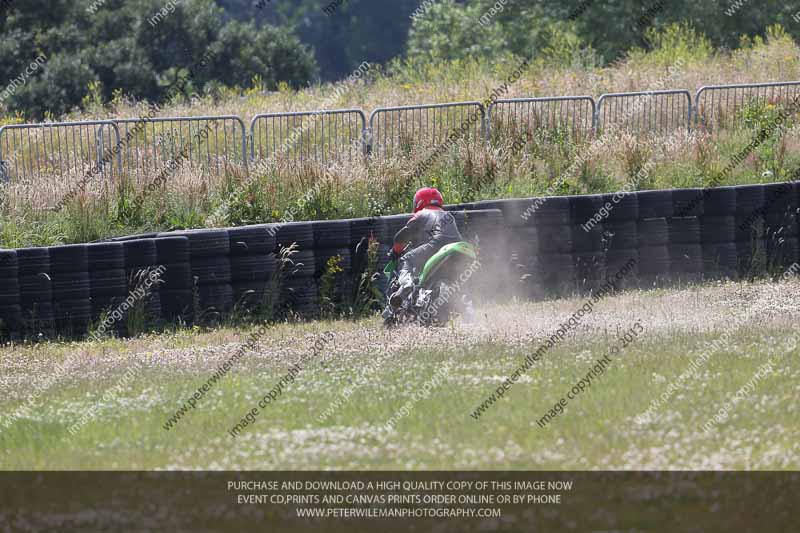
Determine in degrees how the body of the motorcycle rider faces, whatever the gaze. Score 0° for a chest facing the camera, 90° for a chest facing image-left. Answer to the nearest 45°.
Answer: approximately 135°

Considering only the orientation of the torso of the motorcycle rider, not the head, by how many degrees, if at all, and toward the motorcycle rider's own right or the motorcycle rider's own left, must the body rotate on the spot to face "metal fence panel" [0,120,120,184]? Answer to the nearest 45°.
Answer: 0° — they already face it

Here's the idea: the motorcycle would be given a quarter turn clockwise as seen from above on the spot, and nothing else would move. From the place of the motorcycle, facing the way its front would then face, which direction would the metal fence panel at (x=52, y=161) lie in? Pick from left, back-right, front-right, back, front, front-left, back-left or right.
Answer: left

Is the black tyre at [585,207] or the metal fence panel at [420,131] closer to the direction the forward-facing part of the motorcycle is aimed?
the metal fence panel

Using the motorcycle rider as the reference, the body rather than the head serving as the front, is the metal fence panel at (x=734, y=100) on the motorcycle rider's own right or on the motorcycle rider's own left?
on the motorcycle rider's own right

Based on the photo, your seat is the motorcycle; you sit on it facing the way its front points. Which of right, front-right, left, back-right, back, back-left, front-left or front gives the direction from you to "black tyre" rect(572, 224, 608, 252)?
right

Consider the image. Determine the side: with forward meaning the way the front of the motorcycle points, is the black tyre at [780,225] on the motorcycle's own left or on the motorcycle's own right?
on the motorcycle's own right

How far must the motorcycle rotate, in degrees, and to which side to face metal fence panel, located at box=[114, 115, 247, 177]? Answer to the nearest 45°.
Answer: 0° — it already faces it

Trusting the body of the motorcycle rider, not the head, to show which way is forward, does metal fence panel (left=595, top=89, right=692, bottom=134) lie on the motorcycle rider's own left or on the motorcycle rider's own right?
on the motorcycle rider's own right

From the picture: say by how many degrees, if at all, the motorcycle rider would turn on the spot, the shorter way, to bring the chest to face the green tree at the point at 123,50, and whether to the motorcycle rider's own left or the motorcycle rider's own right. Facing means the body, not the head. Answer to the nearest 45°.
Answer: approximately 45° to the motorcycle rider's own right

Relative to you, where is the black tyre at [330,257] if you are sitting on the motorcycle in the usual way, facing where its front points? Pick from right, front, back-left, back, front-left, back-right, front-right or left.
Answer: front

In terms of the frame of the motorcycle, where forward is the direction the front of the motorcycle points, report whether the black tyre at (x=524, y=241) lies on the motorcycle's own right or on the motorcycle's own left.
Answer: on the motorcycle's own right

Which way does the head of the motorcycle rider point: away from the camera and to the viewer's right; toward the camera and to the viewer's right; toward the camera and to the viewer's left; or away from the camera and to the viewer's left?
away from the camera and to the viewer's left

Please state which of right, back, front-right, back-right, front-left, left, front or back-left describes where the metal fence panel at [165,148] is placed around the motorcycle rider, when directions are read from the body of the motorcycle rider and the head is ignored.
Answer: front

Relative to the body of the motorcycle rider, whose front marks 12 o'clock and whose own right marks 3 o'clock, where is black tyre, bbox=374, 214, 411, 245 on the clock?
The black tyre is roughly at 1 o'clock from the motorcycle rider.

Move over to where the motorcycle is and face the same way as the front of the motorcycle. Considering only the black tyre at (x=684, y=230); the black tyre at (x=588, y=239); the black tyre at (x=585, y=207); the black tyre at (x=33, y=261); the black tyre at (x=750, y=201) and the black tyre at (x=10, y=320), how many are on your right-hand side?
4

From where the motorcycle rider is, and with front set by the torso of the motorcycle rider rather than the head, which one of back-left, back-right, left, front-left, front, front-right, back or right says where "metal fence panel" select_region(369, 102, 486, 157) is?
front-right

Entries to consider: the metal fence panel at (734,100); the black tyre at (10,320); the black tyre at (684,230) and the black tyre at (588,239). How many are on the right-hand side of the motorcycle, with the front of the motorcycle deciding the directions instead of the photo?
3

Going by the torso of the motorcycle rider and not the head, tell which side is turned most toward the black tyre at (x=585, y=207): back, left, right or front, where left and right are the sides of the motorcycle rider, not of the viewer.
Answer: right

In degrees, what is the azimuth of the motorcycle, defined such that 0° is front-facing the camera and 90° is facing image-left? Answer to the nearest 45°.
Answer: approximately 135°
